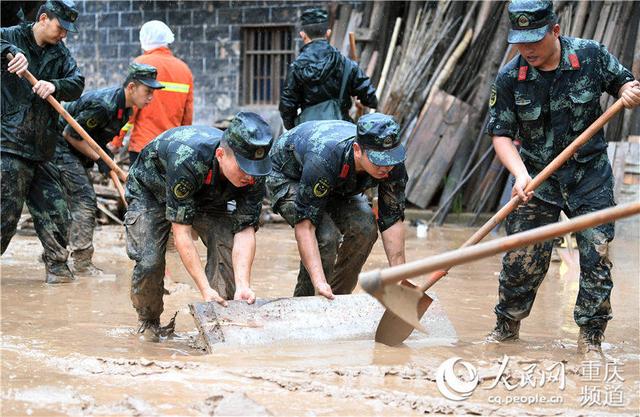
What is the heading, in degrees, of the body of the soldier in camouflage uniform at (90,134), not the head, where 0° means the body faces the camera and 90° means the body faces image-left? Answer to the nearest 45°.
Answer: approximately 270°

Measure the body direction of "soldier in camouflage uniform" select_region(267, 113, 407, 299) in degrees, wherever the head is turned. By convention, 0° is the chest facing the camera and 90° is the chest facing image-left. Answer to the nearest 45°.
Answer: approximately 315°

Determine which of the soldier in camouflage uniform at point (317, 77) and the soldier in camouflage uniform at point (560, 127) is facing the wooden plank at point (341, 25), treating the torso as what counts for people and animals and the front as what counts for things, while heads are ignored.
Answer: the soldier in camouflage uniform at point (317, 77)

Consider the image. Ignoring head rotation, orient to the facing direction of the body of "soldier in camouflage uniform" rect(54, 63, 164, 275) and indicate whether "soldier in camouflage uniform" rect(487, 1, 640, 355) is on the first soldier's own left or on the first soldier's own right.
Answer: on the first soldier's own right

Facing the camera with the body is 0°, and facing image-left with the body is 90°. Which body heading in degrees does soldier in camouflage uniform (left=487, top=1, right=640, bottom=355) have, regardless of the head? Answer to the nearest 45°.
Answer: approximately 0°

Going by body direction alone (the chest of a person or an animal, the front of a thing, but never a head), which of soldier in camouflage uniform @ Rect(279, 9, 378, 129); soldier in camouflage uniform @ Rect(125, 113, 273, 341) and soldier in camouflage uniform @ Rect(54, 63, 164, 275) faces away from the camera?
soldier in camouflage uniform @ Rect(279, 9, 378, 129)

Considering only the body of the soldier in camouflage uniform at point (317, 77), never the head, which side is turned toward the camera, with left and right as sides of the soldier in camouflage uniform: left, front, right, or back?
back

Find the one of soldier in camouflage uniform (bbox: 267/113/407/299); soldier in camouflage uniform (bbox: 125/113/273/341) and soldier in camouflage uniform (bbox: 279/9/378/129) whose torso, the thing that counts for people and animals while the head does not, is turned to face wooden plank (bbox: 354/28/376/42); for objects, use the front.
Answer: soldier in camouflage uniform (bbox: 279/9/378/129)

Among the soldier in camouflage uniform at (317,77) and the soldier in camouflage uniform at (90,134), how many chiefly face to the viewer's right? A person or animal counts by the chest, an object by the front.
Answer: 1

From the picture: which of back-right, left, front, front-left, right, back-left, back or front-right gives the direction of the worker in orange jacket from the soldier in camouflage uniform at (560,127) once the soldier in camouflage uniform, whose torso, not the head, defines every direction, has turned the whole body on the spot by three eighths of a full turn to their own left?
left

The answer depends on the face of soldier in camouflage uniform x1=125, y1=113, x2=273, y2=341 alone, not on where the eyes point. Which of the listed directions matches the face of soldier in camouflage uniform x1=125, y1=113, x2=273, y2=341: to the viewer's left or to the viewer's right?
to the viewer's right

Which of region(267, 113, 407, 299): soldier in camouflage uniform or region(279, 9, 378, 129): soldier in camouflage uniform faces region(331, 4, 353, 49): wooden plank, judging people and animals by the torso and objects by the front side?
region(279, 9, 378, 129): soldier in camouflage uniform

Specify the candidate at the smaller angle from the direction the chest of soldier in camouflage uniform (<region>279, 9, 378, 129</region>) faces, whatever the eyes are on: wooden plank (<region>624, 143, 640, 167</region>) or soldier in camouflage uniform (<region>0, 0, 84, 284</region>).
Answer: the wooden plank

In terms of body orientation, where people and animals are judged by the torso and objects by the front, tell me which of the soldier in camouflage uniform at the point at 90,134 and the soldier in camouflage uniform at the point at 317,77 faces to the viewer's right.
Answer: the soldier in camouflage uniform at the point at 90,134

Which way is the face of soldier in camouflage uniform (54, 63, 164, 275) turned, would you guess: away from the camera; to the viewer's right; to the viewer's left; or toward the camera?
to the viewer's right

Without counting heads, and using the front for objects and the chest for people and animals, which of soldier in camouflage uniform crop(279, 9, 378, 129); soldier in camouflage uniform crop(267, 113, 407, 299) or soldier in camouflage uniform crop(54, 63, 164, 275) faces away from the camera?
soldier in camouflage uniform crop(279, 9, 378, 129)

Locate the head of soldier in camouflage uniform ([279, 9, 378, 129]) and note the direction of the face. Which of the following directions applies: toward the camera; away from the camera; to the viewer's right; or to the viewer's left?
away from the camera
